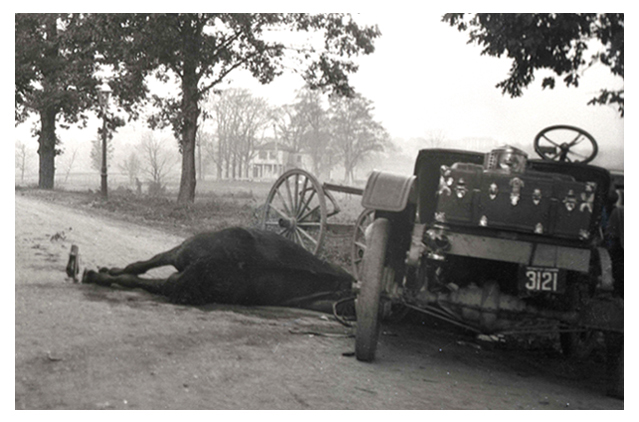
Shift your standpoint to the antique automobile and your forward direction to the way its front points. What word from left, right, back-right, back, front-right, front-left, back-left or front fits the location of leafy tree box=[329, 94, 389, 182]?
front-left

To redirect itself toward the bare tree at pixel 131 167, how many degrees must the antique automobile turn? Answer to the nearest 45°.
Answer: approximately 90° to its left

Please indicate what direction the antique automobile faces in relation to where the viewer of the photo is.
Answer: facing away from the viewer

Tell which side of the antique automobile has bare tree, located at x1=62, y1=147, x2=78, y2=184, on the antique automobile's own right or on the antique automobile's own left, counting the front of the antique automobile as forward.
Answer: on the antique automobile's own left

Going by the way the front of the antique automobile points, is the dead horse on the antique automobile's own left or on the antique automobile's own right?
on the antique automobile's own left

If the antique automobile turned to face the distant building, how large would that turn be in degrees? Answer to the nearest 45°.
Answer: approximately 45° to its left

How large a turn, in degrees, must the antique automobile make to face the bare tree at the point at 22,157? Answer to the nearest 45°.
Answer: approximately 90° to its left

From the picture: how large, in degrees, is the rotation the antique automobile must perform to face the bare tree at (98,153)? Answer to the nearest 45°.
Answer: approximately 90° to its left
